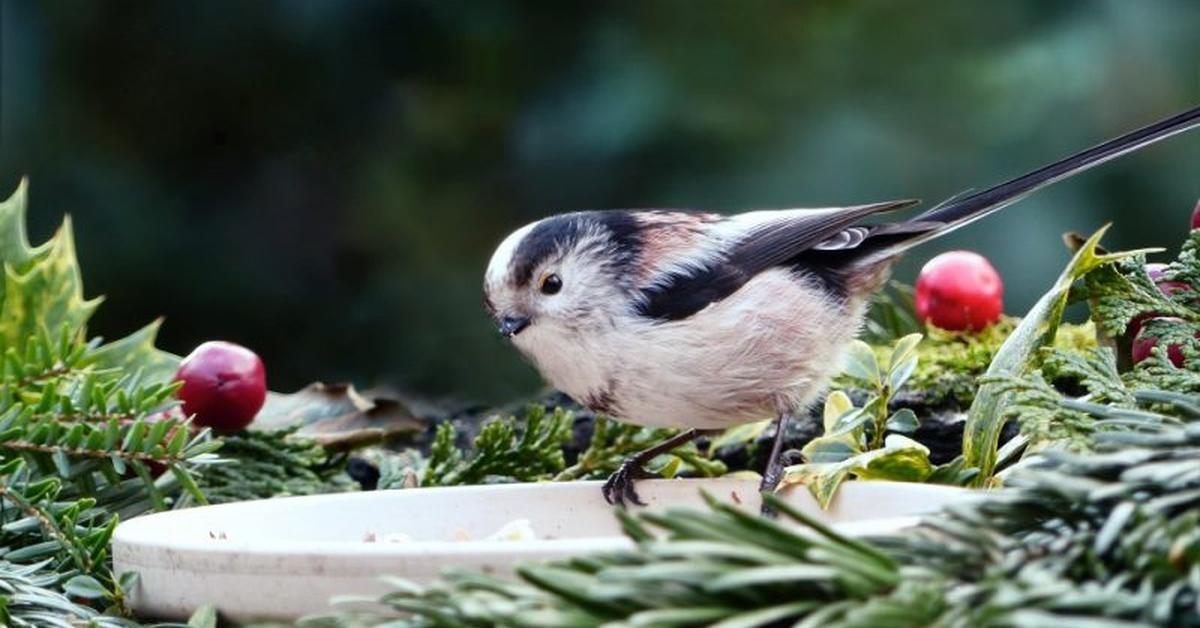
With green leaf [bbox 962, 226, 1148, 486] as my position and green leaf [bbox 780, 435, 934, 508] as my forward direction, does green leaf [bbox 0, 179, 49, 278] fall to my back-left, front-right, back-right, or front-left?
front-right

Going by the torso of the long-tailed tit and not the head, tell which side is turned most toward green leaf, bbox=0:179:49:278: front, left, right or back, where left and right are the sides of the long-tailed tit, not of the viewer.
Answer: front

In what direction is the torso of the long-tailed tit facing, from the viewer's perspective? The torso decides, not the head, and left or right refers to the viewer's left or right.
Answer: facing to the left of the viewer

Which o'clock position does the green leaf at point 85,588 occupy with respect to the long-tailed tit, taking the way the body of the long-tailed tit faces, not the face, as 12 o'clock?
The green leaf is roughly at 10 o'clock from the long-tailed tit.

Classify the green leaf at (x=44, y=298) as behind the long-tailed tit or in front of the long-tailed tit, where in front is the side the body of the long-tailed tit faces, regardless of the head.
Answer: in front
